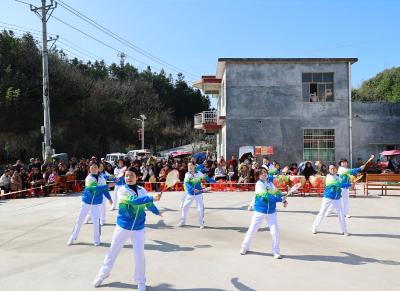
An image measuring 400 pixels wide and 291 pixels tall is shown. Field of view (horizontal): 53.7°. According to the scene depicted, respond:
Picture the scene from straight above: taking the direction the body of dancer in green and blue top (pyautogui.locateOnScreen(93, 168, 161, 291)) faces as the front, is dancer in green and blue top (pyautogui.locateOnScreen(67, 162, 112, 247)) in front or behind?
behind

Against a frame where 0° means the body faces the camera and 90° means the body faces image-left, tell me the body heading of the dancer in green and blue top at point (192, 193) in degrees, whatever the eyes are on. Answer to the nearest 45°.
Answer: approximately 0°

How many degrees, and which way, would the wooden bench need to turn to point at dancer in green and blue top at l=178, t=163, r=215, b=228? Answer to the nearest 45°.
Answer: approximately 45° to its right

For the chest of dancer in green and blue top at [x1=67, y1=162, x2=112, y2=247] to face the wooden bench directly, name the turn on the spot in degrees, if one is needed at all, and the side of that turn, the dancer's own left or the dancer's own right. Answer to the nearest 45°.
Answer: approximately 135° to the dancer's own left

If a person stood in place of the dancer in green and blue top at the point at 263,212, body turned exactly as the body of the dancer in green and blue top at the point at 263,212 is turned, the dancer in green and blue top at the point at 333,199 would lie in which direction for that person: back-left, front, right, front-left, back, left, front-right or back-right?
back-left
